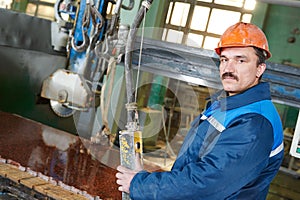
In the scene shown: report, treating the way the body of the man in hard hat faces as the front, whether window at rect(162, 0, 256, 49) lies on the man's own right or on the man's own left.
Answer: on the man's own right
